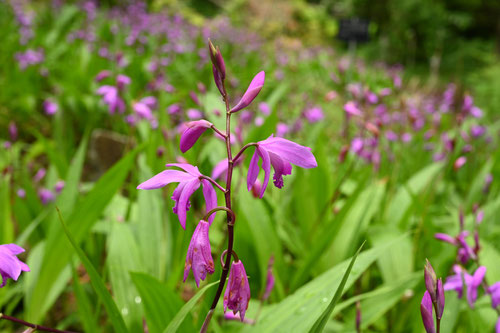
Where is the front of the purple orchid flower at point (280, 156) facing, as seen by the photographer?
facing to the right of the viewer
